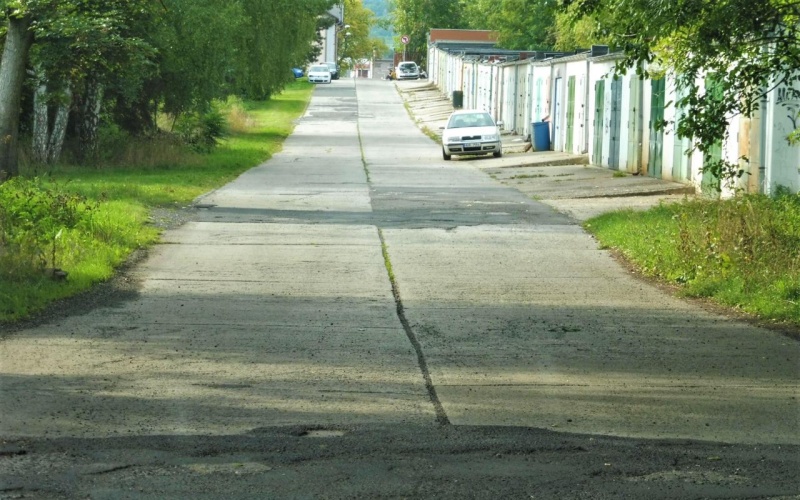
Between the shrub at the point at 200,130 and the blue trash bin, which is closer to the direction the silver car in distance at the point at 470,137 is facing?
the shrub

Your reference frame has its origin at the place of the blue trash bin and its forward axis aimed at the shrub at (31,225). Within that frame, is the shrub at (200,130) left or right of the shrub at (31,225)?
right

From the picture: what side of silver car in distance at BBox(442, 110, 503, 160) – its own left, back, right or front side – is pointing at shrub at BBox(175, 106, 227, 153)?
right

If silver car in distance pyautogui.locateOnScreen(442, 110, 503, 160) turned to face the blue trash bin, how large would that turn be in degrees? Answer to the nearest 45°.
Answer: approximately 135° to its left

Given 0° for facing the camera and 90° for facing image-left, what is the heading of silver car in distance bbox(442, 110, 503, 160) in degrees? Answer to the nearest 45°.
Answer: approximately 0°
